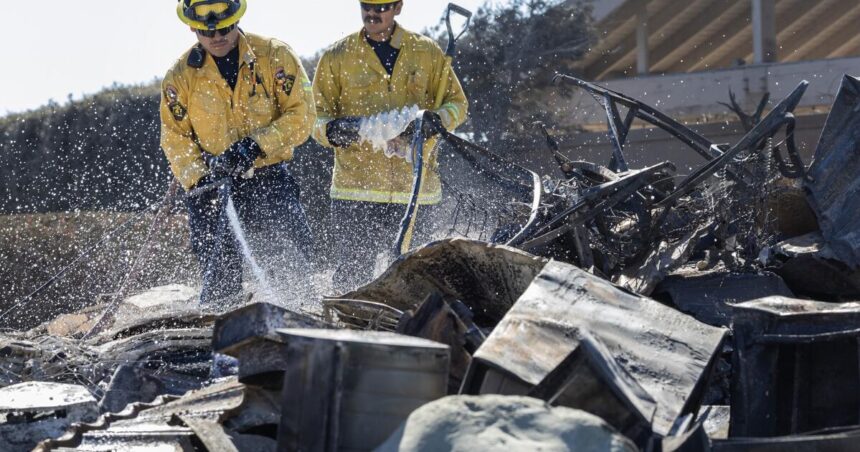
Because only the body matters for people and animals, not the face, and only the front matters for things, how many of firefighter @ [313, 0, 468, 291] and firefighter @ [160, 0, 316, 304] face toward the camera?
2

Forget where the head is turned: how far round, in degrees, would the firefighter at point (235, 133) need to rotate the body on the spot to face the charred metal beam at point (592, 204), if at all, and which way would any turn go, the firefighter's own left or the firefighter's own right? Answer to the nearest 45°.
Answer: approximately 45° to the firefighter's own left

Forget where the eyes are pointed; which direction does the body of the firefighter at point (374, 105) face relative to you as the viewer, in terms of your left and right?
facing the viewer

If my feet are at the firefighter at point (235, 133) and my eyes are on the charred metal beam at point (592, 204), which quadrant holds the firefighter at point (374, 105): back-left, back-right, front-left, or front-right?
front-left

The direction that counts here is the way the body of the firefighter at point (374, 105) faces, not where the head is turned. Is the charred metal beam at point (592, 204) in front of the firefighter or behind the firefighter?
in front

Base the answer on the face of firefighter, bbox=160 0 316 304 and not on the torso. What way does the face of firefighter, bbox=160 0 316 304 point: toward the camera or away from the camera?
toward the camera

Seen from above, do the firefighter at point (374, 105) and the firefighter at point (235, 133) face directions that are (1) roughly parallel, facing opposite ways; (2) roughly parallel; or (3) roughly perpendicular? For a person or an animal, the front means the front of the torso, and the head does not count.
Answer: roughly parallel

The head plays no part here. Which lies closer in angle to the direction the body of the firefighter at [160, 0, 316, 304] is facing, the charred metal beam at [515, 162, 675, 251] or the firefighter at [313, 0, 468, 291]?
the charred metal beam

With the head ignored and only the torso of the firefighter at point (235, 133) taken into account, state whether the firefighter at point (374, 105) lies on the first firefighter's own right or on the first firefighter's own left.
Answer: on the first firefighter's own left
